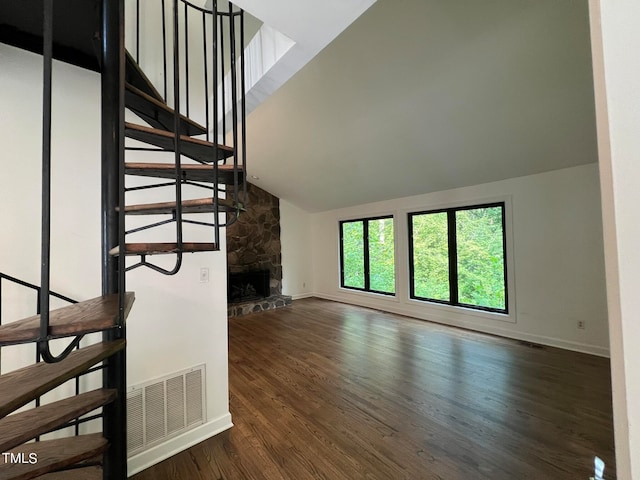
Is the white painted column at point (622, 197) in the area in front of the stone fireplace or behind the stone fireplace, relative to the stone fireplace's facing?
in front

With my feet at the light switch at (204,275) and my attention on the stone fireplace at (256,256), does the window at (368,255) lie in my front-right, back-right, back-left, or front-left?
front-right

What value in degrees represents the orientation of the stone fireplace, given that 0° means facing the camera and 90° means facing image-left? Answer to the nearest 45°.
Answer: approximately 315°
